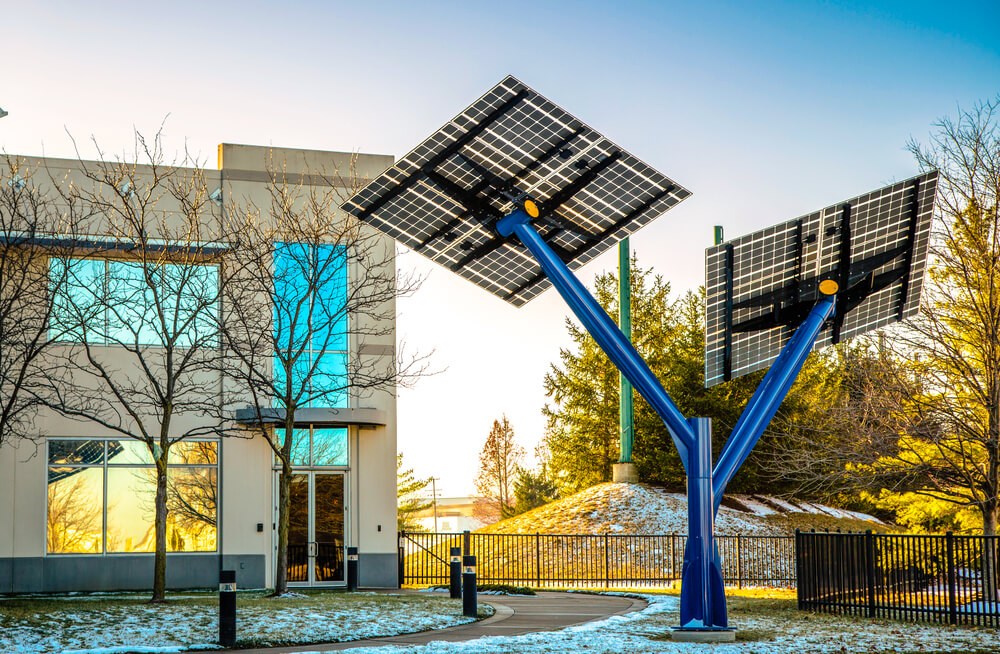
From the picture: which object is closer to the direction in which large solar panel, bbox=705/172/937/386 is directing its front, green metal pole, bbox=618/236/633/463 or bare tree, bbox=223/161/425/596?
the green metal pole

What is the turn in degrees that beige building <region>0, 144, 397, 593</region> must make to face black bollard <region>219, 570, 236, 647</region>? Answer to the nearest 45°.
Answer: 0° — it already faces it

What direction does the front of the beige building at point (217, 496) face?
toward the camera

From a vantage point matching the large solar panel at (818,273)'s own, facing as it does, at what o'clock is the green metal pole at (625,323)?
The green metal pole is roughly at 10 o'clock from the large solar panel.

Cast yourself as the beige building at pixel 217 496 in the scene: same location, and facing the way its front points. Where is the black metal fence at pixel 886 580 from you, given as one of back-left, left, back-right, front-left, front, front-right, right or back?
front-left

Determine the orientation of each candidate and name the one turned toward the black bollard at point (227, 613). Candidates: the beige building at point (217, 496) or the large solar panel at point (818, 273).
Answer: the beige building

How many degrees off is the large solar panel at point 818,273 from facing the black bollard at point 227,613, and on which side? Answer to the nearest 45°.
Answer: approximately 180°

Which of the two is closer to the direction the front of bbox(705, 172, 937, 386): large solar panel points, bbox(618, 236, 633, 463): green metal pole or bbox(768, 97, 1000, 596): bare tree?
the bare tree

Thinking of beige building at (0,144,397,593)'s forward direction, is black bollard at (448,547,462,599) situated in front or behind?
in front

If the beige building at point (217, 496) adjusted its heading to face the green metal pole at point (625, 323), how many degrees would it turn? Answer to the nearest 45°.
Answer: approximately 135° to its left

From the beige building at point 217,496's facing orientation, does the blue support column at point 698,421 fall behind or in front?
in front

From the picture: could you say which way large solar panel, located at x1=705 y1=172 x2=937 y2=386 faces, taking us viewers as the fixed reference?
facing away from the viewer and to the right of the viewer

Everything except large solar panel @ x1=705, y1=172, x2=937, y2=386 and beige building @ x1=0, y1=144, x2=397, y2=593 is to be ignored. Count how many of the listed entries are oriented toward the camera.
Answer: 1
